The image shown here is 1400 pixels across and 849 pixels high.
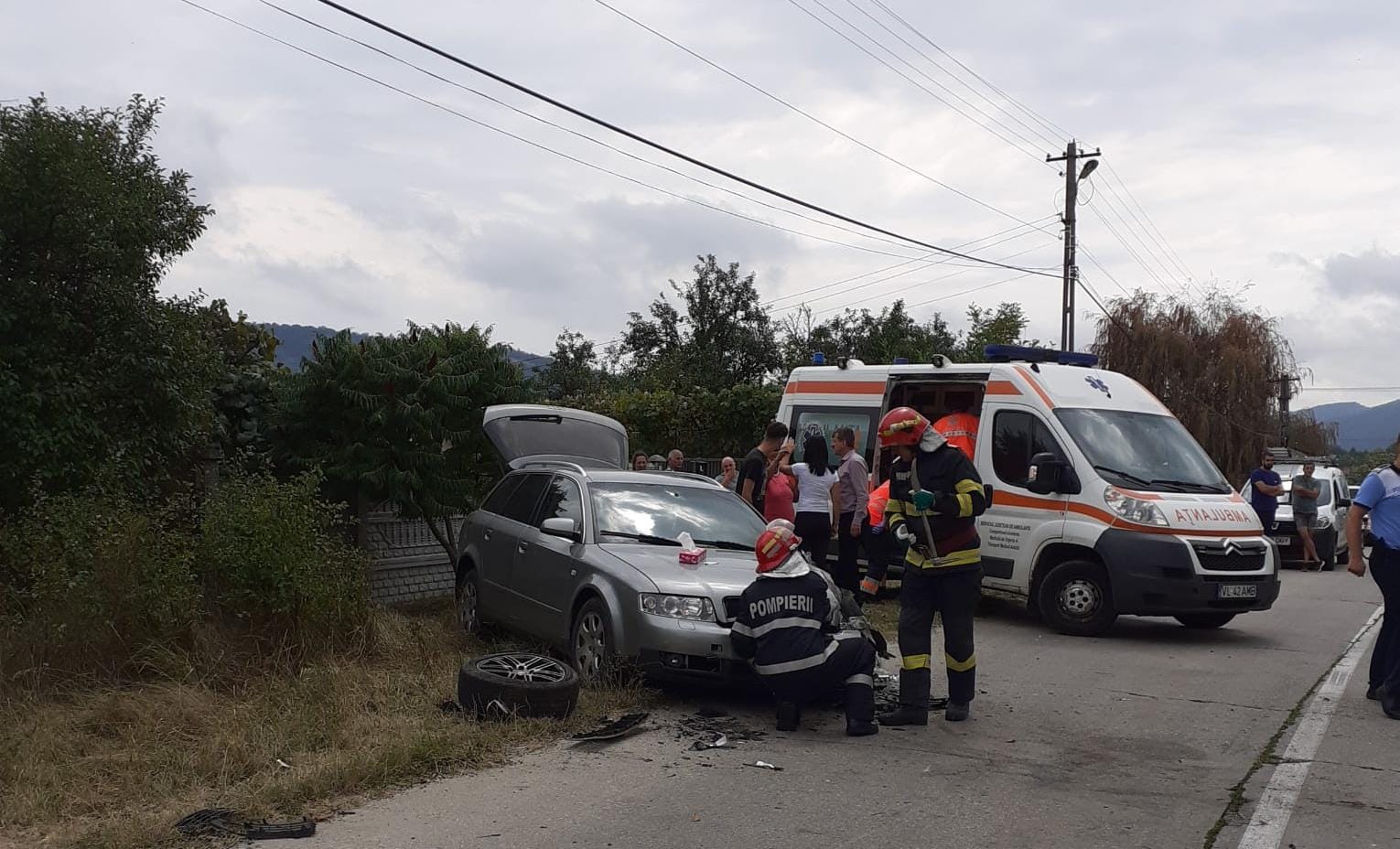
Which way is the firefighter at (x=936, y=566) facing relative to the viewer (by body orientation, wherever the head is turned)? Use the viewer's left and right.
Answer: facing the viewer and to the left of the viewer

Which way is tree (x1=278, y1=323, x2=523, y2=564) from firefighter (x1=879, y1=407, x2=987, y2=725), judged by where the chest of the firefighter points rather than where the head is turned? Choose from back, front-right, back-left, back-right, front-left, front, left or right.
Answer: right

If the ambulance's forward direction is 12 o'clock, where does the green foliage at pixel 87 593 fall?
The green foliage is roughly at 3 o'clock from the ambulance.

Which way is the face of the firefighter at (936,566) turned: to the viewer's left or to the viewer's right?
to the viewer's left

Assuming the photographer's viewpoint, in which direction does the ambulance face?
facing the viewer and to the right of the viewer

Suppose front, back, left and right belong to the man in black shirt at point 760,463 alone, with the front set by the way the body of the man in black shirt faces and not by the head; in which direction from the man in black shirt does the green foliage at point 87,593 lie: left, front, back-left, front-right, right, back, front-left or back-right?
back-right

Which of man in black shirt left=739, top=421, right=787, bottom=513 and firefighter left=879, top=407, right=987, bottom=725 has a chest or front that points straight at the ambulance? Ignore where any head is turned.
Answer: the man in black shirt

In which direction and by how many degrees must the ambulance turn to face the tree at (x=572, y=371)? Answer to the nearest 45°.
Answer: approximately 180°

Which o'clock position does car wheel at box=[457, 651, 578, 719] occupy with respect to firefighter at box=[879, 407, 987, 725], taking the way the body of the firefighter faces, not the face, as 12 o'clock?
The car wheel is roughly at 1 o'clock from the firefighter.

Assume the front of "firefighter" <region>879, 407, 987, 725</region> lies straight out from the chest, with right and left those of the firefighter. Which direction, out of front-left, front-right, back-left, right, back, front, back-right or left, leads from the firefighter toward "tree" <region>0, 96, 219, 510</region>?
front-right

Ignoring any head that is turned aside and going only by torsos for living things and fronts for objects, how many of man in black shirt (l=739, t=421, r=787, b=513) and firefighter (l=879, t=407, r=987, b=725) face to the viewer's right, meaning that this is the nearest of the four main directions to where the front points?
1

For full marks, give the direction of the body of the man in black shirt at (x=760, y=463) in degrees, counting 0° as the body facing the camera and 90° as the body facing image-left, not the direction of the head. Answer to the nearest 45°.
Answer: approximately 270°

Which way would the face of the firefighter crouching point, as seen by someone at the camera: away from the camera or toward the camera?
away from the camera

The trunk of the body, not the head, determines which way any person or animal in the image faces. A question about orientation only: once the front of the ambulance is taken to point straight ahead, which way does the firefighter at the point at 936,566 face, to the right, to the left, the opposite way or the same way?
to the right
